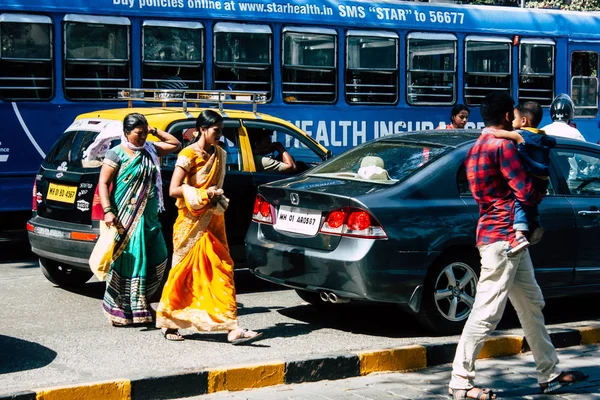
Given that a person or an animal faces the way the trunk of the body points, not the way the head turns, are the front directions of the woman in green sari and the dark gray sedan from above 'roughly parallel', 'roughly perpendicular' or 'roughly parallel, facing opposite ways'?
roughly perpendicular

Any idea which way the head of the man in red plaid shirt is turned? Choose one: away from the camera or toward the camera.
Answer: away from the camera

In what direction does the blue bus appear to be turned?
to the viewer's right

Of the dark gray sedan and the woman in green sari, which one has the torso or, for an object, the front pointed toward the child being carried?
the woman in green sari

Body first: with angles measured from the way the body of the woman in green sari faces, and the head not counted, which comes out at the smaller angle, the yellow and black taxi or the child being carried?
the child being carried

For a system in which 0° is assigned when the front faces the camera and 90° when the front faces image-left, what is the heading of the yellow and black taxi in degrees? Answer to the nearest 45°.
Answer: approximately 225°

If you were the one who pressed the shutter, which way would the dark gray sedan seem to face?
facing away from the viewer and to the right of the viewer

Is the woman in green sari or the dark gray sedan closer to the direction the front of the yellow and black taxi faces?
the dark gray sedan

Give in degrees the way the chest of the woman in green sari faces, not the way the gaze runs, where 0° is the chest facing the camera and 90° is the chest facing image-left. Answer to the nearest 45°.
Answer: approximately 315°
